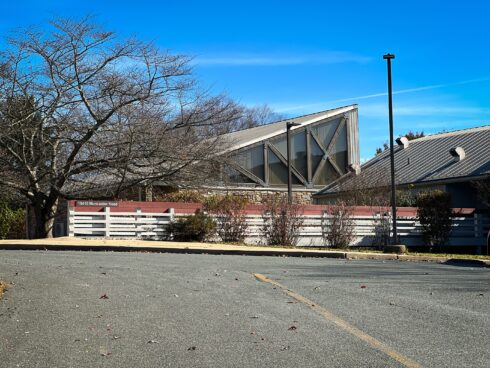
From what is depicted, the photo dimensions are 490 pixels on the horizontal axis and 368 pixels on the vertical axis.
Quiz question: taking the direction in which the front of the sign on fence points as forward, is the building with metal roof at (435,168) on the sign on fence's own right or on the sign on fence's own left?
on the sign on fence's own left

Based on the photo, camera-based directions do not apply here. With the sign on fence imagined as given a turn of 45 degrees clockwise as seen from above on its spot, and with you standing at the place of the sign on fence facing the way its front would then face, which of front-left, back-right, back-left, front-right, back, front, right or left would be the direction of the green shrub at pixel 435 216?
back-left

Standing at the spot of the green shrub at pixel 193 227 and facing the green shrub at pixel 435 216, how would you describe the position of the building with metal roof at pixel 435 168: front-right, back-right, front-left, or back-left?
front-left

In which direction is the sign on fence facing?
toward the camera

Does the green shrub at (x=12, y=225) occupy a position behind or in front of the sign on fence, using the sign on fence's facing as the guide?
behind

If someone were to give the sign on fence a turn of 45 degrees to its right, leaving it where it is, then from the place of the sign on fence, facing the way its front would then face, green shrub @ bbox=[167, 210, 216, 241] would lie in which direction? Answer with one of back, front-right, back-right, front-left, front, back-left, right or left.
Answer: back-left

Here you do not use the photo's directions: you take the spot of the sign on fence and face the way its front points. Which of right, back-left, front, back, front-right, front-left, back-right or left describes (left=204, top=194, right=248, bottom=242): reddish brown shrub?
left
